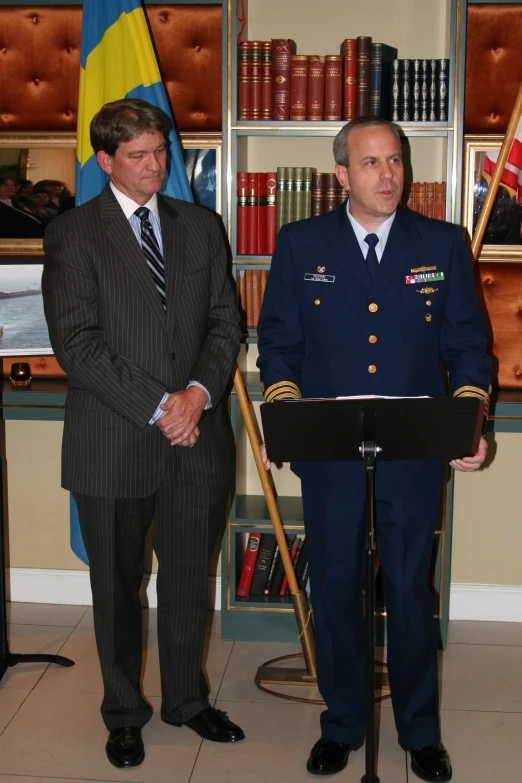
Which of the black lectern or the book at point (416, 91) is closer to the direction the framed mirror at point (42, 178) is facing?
the black lectern

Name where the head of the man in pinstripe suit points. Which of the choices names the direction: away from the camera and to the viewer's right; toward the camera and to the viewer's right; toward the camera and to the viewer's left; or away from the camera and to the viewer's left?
toward the camera and to the viewer's right
